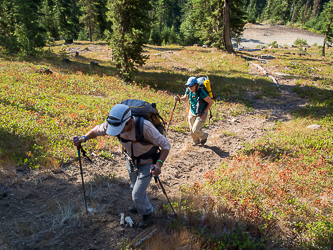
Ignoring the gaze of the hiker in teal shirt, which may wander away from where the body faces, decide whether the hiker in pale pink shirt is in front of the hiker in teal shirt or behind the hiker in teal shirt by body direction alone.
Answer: in front

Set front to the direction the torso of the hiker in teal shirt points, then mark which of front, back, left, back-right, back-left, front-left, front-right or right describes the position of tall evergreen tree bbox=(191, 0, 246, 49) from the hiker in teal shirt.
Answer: back-right

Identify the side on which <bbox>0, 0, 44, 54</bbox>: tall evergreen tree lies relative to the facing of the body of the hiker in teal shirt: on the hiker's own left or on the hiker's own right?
on the hiker's own right

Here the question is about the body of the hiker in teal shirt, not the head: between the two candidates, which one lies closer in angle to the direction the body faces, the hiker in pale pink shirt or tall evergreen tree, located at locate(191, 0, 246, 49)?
the hiker in pale pink shirt

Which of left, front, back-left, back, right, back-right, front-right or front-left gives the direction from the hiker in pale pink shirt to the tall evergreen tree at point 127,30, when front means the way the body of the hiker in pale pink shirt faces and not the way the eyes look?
back-right

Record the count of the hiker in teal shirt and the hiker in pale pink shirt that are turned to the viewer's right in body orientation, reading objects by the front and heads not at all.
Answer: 0

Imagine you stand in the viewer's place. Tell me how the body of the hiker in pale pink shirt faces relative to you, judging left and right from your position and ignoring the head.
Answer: facing the viewer and to the left of the viewer
